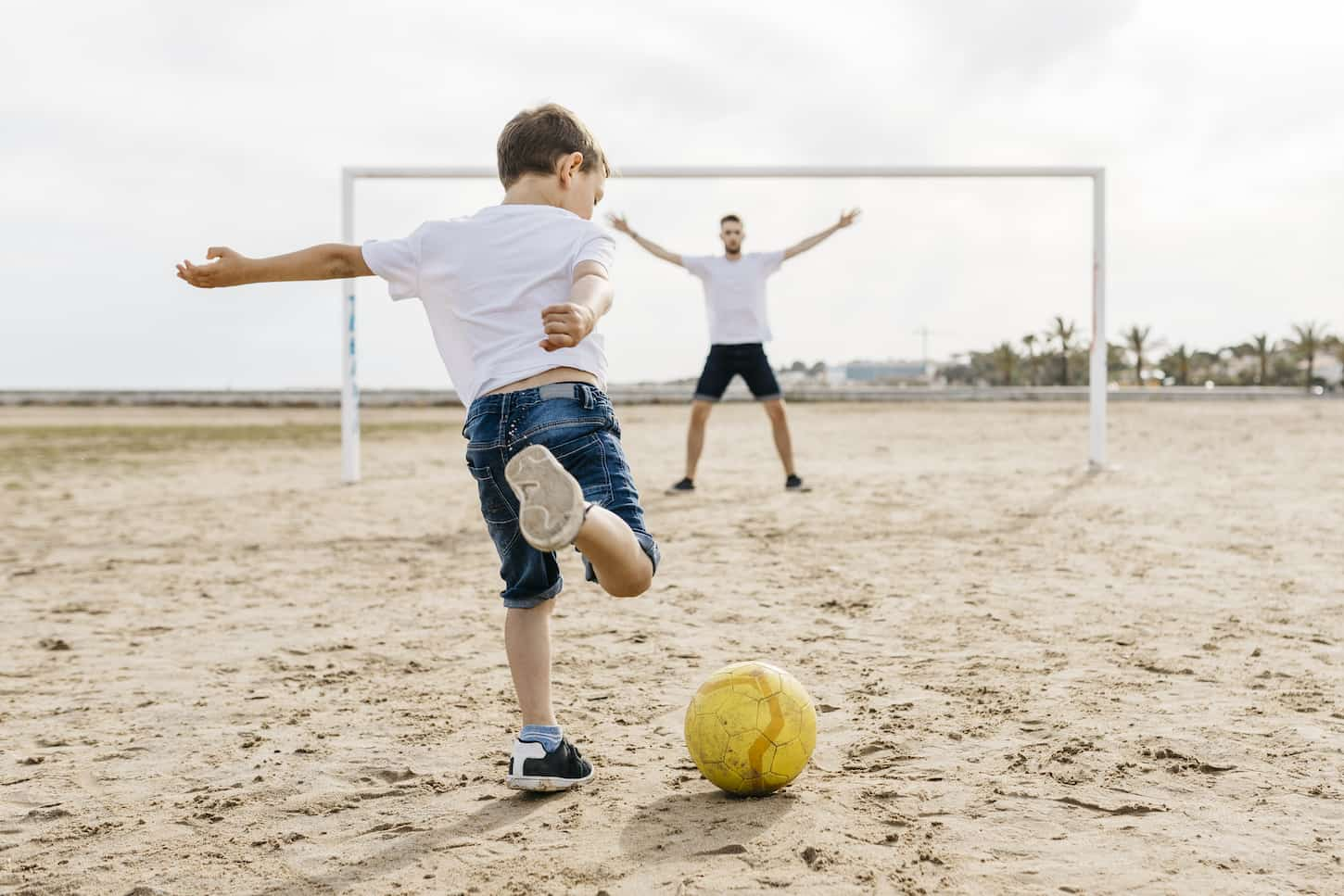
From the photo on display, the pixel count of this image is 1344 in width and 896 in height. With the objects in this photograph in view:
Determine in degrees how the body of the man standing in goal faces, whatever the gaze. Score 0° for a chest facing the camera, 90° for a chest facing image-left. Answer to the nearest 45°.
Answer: approximately 0°

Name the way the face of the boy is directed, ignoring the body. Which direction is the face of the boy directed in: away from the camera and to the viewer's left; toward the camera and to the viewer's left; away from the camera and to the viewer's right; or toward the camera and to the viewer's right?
away from the camera and to the viewer's right

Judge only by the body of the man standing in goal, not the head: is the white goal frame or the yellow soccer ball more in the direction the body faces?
the yellow soccer ball

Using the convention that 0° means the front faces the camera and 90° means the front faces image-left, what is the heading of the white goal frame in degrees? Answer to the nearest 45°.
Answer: approximately 0°

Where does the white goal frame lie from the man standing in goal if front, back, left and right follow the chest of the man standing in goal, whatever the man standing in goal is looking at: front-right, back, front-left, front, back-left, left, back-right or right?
back

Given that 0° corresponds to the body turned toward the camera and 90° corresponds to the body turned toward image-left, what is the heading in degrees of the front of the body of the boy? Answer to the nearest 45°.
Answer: approximately 225°

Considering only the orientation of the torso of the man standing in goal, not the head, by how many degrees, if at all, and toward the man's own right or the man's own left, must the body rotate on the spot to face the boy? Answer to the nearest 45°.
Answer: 0° — they already face them
